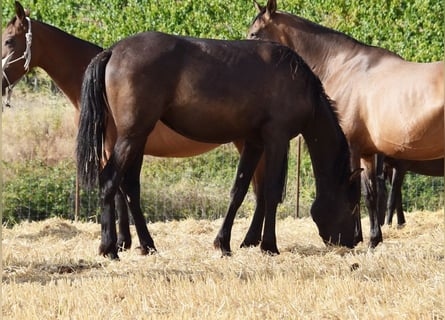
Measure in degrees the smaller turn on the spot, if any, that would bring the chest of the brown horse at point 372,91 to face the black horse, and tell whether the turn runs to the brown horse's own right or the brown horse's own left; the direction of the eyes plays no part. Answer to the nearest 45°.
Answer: approximately 45° to the brown horse's own left

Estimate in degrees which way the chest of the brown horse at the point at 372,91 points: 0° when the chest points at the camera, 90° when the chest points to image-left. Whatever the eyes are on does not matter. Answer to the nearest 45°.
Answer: approximately 90°

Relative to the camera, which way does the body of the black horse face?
to the viewer's right

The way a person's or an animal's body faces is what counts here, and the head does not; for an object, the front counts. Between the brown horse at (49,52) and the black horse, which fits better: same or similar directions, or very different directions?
very different directions

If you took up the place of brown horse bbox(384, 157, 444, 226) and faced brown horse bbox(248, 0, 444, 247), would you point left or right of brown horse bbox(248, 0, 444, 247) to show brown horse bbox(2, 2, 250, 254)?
right

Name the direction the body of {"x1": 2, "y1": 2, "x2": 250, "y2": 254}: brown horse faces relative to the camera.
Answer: to the viewer's left

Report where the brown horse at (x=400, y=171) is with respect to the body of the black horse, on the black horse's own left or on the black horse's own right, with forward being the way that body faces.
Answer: on the black horse's own left

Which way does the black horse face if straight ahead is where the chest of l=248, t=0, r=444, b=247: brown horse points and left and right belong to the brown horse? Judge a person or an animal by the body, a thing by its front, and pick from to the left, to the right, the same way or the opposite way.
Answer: the opposite way

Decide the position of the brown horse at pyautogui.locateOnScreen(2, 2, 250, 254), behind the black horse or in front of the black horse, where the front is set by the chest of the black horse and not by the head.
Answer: behind

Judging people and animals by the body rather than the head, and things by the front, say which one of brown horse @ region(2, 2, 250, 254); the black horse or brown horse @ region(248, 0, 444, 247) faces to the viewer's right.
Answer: the black horse

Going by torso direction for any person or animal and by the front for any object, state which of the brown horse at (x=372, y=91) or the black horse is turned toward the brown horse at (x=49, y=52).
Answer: the brown horse at (x=372, y=91)
